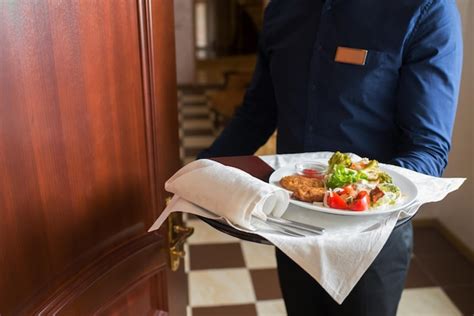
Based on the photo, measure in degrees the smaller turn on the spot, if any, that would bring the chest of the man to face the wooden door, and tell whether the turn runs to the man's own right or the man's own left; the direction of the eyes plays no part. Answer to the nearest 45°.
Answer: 0° — they already face it

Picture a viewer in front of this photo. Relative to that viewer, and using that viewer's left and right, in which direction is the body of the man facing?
facing the viewer and to the left of the viewer

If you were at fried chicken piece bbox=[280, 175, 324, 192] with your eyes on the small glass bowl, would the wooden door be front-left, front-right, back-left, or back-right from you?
back-left
